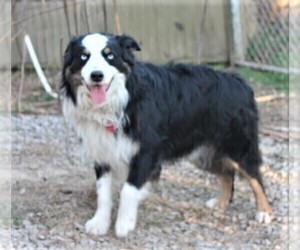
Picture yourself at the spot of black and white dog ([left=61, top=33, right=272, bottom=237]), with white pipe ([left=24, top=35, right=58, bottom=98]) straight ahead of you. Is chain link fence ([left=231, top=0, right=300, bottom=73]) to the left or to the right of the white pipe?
right

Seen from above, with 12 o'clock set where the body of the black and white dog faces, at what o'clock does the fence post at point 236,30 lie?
The fence post is roughly at 5 o'clock from the black and white dog.

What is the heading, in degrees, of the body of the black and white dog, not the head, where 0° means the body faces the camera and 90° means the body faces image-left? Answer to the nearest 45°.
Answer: approximately 45°

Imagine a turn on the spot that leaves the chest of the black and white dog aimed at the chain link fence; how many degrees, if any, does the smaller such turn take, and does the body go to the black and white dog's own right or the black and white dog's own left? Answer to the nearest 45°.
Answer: approximately 135° to the black and white dog's own right

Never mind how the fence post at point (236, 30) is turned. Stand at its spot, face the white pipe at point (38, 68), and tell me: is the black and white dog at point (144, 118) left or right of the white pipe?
left
